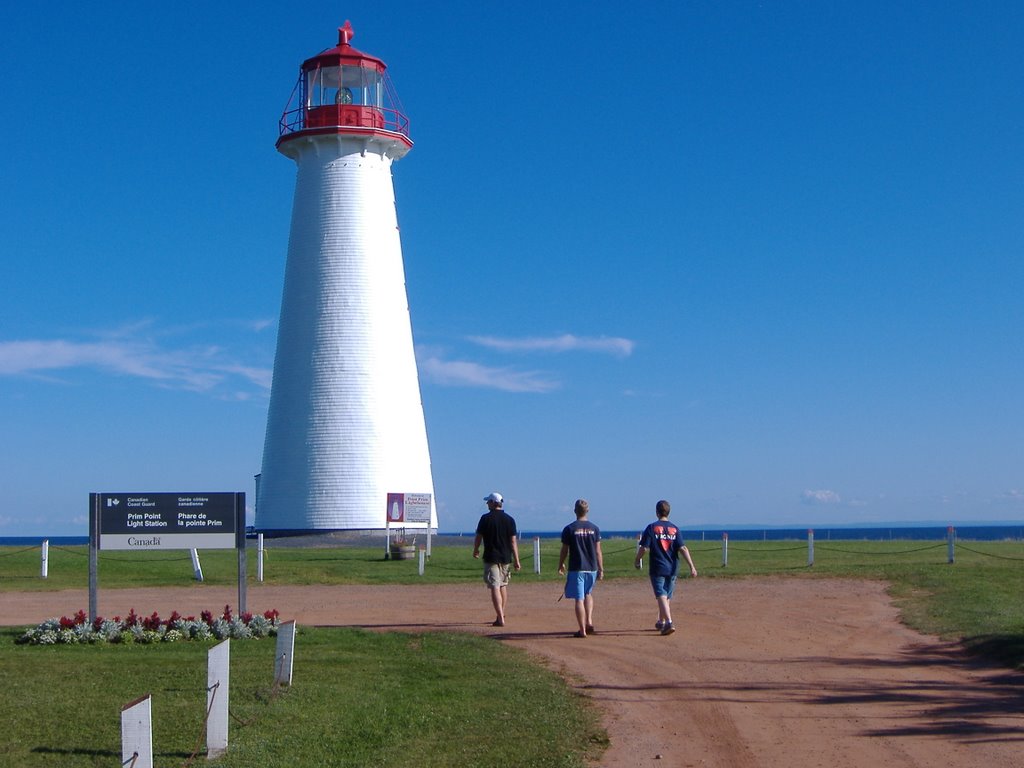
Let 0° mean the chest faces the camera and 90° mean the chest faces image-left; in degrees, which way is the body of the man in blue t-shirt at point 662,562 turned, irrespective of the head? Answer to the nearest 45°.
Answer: approximately 180°

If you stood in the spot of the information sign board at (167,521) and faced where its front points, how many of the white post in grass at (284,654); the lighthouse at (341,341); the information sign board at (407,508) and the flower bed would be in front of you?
2

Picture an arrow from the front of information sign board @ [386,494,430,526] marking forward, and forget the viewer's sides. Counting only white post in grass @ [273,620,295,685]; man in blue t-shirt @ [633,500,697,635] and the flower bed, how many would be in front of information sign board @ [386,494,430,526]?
3

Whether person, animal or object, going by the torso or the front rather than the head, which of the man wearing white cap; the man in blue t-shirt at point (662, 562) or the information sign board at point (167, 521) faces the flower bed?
the information sign board

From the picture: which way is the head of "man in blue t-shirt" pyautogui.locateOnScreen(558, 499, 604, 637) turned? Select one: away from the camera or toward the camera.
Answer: away from the camera

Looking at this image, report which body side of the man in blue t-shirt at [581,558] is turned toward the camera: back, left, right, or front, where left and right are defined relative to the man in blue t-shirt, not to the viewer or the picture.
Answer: back

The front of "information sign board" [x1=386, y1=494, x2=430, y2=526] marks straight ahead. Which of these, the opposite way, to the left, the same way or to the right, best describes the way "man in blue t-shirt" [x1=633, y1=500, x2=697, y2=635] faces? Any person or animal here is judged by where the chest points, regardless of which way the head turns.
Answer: the opposite way

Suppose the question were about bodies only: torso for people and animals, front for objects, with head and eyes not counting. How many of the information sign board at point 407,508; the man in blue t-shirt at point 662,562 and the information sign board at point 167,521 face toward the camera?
2

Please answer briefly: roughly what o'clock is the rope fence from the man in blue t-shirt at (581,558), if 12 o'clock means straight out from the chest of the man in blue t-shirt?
The rope fence is roughly at 12 o'clock from the man in blue t-shirt.

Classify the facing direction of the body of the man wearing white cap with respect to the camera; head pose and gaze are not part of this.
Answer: away from the camera

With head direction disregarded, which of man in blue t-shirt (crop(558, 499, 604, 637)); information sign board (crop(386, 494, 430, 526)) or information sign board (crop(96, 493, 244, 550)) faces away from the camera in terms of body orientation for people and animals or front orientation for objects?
the man in blue t-shirt

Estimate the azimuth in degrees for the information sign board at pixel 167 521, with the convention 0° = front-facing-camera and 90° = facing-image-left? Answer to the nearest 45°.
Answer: approximately 0°
